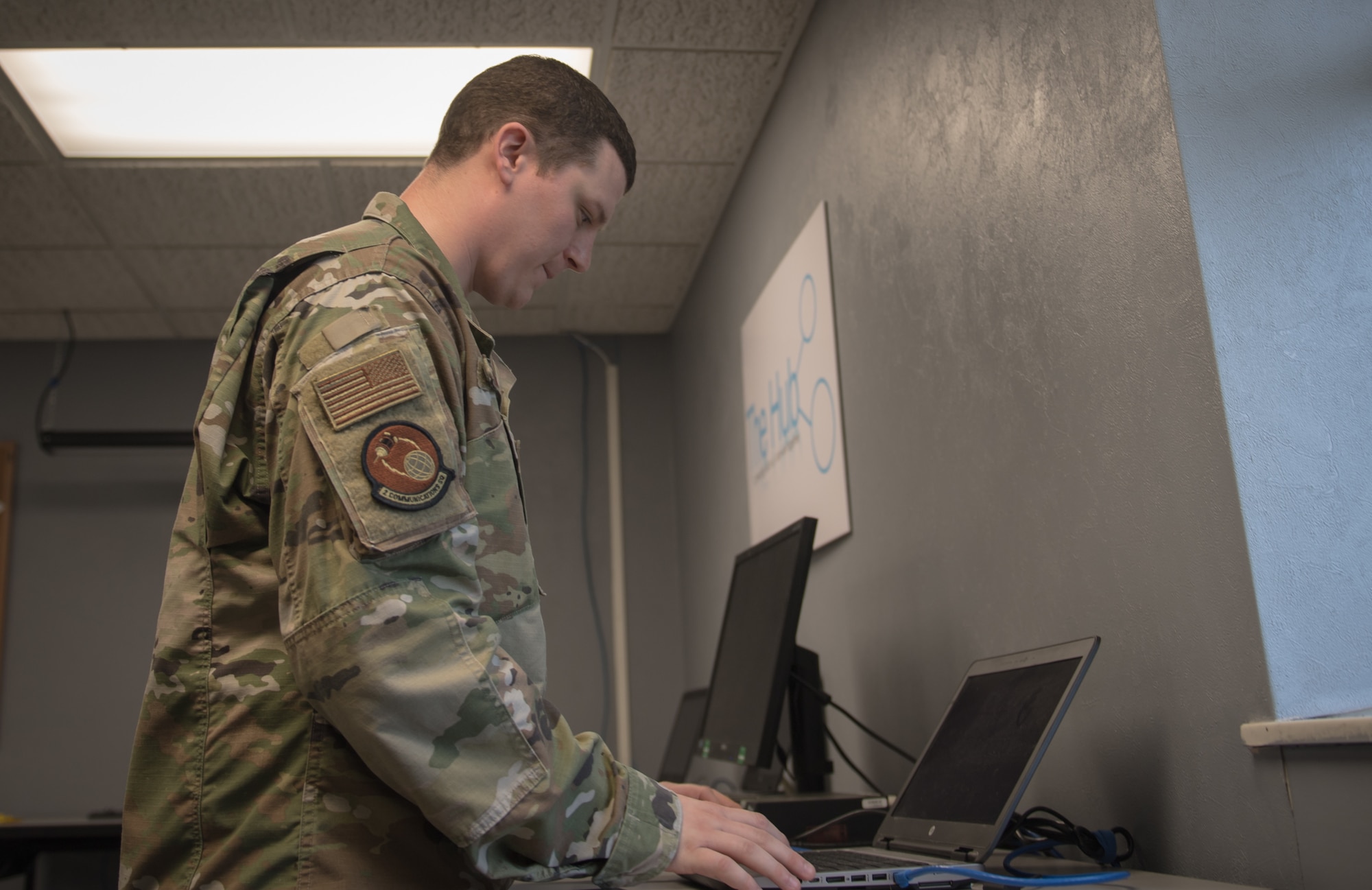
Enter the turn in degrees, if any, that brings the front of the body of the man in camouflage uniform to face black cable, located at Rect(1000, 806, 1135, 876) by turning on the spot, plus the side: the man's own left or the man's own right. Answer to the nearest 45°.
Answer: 0° — they already face it

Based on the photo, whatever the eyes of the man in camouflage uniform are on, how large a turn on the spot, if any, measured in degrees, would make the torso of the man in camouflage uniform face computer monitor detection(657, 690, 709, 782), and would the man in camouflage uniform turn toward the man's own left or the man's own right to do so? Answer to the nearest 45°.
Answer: approximately 90° to the man's own left

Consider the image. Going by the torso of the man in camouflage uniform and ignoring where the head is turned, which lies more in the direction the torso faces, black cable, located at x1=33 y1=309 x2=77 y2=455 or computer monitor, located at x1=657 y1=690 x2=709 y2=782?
the computer monitor

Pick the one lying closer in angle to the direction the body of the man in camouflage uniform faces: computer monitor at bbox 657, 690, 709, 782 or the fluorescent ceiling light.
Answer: the computer monitor

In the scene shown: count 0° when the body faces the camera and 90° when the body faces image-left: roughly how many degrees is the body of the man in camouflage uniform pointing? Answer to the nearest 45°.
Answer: approximately 270°

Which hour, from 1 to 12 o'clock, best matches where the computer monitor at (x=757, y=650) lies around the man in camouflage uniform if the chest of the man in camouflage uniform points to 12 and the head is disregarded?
The computer monitor is roughly at 10 o'clock from the man in camouflage uniform.

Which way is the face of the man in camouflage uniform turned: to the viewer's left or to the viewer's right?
to the viewer's right

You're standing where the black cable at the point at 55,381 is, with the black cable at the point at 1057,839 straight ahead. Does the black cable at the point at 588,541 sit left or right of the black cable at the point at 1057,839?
left
